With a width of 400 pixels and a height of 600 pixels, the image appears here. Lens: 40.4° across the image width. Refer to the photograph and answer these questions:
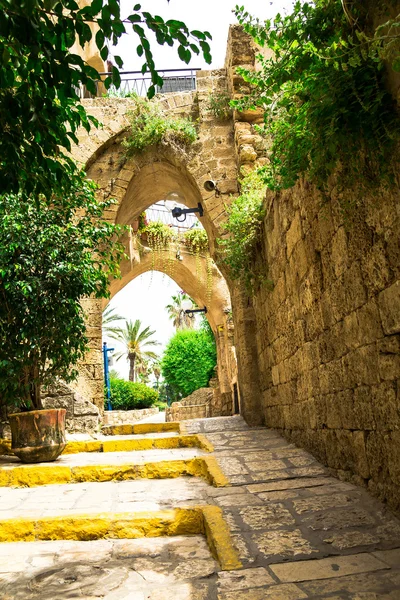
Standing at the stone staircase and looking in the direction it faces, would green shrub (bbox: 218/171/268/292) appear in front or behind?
behind

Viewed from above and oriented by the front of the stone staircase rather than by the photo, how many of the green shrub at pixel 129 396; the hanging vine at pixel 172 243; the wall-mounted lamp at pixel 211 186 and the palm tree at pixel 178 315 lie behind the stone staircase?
4

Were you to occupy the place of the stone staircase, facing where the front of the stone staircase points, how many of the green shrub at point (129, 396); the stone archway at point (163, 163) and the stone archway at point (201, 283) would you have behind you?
3

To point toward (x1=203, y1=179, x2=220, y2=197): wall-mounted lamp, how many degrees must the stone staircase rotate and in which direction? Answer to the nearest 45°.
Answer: approximately 180°

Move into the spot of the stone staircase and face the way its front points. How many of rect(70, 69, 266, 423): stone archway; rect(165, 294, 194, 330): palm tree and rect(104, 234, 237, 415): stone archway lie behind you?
3

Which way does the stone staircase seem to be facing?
toward the camera

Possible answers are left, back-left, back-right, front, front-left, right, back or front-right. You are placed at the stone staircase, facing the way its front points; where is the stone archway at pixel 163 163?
back

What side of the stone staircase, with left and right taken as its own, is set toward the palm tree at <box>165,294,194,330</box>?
back

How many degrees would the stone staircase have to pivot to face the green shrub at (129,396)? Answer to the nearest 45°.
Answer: approximately 180°

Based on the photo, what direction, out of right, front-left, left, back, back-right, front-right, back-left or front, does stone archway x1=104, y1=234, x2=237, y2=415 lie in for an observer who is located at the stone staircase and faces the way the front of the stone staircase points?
back

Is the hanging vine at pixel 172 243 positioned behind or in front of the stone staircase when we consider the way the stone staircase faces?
behind
